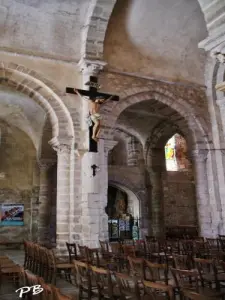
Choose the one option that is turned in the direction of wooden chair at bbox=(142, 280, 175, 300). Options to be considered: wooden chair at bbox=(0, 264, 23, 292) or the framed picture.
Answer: the framed picture

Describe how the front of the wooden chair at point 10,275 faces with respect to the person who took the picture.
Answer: facing away from the viewer and to the right of the viewer

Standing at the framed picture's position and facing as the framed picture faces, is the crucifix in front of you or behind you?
in front

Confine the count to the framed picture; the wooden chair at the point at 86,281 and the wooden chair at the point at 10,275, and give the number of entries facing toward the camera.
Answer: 1

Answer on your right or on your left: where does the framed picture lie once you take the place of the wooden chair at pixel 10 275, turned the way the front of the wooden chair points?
on your left

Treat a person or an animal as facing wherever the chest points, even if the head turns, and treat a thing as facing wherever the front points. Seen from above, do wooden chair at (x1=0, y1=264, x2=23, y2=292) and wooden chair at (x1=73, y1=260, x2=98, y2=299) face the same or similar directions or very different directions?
same or similar directions

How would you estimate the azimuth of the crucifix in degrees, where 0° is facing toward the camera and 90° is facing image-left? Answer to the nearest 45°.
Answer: approximately 315°

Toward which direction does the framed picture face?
toward the camera

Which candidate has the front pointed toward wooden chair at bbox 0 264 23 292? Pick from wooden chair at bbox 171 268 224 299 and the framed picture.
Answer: the framed picture

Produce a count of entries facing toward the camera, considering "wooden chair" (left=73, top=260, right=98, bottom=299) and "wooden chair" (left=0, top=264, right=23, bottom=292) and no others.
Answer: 0

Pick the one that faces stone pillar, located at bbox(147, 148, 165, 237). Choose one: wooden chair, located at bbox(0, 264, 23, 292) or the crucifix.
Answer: the wooden chair

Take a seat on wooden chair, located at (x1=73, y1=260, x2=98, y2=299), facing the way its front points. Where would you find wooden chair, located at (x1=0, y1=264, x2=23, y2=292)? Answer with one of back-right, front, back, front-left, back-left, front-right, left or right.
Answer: left

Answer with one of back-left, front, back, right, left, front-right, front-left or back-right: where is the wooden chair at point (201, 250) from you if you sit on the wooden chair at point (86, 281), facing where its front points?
front

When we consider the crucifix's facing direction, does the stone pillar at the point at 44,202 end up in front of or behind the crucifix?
behind
